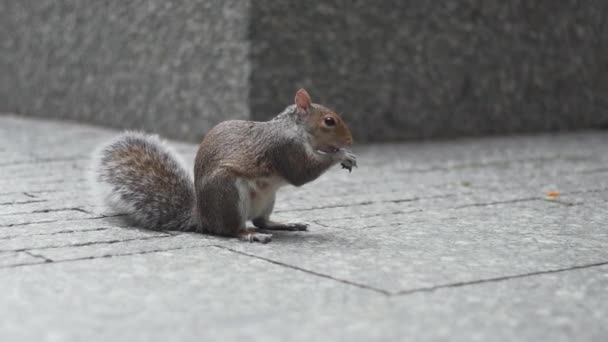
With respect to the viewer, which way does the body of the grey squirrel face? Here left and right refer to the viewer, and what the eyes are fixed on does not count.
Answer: facing to the right of the viewer
